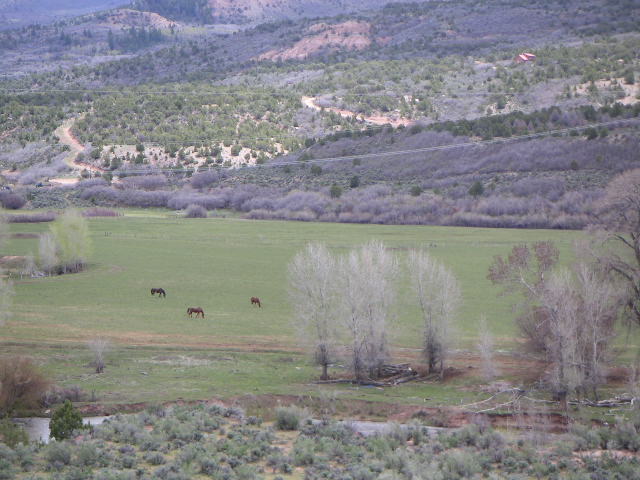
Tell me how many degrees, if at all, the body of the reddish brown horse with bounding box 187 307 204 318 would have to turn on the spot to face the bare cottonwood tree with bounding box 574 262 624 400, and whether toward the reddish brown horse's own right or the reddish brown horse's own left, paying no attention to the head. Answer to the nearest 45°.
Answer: approximately 135° to the reddish brown horse's own left

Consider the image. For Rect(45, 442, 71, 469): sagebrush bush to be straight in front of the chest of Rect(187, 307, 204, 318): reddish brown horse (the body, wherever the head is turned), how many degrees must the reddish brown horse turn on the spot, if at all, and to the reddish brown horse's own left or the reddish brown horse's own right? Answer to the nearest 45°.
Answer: approximately 90° to the reddish brown horse's own left

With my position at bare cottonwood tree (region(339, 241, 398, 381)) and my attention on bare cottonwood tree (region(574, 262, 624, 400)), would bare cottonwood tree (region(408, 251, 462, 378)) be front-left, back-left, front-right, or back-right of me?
front-left

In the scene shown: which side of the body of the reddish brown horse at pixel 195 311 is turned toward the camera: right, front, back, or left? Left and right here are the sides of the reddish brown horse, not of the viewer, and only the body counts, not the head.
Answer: left

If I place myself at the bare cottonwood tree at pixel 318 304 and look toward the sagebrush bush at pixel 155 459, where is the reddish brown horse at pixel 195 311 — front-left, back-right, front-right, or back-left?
back-right

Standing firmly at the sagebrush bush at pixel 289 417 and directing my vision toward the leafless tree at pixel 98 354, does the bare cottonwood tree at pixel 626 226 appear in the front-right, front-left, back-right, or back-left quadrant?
back-right

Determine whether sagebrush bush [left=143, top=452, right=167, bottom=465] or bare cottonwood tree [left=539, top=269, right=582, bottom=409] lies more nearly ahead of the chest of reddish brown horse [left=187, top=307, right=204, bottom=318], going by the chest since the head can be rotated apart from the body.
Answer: the sagebrush bush

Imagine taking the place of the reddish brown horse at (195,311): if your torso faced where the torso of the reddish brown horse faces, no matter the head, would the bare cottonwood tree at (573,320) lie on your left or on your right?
on your left

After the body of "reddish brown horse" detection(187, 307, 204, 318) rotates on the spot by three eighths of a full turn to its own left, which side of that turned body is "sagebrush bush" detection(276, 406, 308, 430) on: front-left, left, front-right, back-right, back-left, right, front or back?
front-right

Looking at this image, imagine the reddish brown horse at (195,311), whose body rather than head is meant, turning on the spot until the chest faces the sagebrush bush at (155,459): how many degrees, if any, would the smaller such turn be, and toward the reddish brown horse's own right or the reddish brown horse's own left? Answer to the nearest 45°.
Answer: approximately 90° to the reddish brown horse's own left

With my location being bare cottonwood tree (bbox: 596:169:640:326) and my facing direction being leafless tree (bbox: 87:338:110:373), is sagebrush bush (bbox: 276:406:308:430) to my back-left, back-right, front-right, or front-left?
front-left
